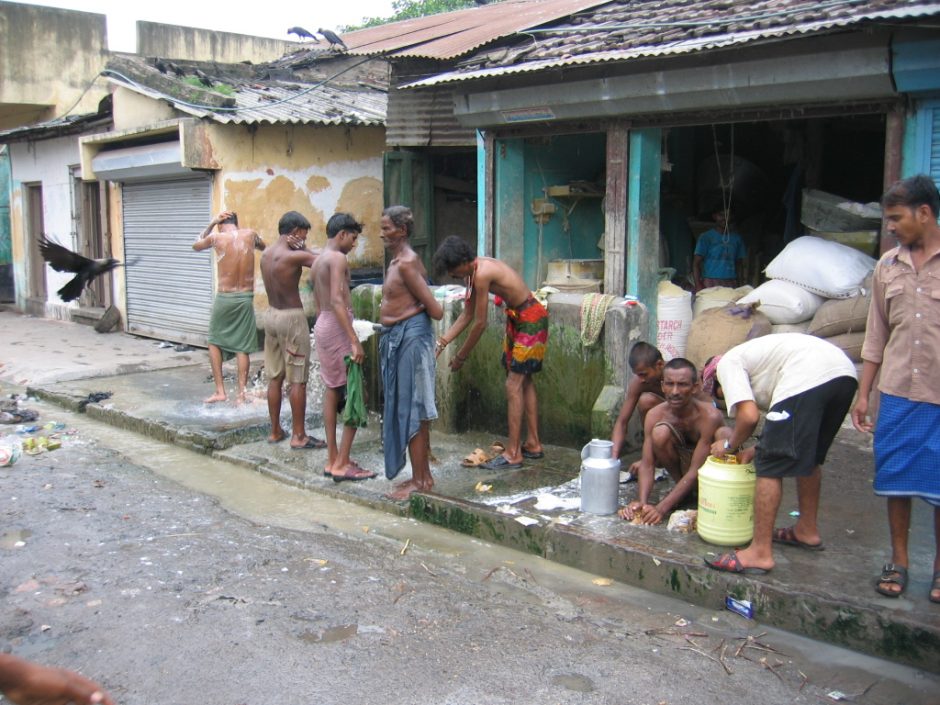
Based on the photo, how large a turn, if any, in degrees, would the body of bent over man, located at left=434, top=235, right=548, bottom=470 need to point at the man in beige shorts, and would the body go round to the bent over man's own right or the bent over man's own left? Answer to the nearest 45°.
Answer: approximately 45° to the bent over man's own right

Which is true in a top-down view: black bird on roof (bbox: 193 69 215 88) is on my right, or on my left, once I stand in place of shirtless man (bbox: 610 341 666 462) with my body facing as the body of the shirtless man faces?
on my right

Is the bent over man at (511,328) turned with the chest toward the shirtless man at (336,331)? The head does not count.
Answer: yes

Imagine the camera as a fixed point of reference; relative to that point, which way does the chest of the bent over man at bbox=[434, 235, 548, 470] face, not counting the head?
to the viewer's left

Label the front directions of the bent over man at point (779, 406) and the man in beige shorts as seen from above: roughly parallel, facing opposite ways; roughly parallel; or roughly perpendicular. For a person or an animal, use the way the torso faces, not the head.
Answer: roughly perpendicular

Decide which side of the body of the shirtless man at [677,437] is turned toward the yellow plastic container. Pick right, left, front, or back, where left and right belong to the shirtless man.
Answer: left

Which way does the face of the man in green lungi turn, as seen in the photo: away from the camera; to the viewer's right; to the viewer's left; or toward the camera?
away from the camera

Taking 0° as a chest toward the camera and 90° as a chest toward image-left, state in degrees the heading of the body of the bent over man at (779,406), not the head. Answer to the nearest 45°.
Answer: approximately 90°

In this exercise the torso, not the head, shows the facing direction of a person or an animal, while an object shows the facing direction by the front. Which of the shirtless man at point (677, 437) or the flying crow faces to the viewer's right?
the flying crow
